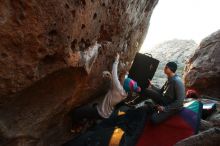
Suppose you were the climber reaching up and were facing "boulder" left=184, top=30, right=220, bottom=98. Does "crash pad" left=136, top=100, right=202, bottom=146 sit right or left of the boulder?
right

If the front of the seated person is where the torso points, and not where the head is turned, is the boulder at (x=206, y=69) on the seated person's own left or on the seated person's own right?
on the seated person's own right

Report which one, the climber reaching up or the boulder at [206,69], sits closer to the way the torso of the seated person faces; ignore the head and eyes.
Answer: the climber reaching up

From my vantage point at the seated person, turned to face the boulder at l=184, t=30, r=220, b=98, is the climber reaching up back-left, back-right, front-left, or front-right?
back-left

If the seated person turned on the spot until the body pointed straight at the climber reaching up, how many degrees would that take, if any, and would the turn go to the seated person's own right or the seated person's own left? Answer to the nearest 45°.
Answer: approximately 45° to the seated person's own left

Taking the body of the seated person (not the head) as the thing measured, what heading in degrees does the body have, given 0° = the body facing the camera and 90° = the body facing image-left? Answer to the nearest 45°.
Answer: approximately 90°
